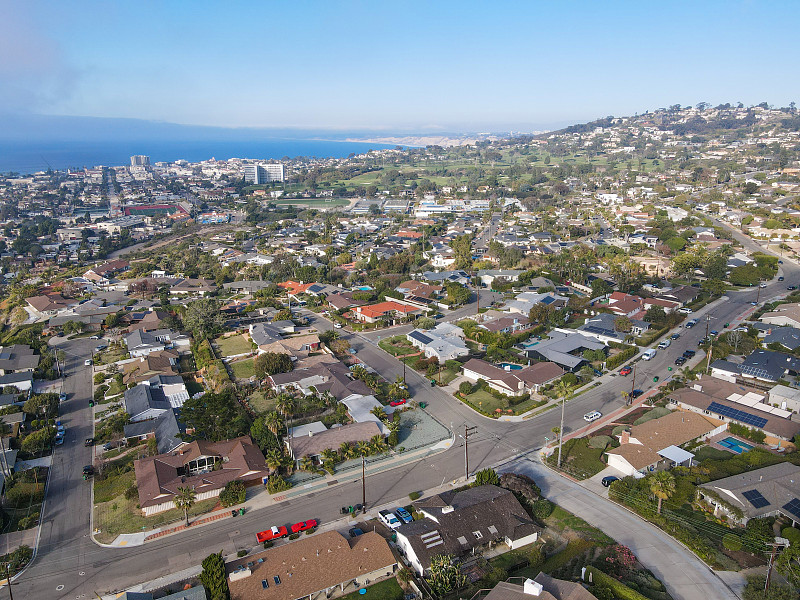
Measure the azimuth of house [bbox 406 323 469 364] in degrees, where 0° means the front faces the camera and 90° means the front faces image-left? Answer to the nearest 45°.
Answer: approximately 45°

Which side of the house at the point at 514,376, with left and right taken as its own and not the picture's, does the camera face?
front

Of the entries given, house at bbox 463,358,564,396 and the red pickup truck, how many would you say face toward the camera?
1

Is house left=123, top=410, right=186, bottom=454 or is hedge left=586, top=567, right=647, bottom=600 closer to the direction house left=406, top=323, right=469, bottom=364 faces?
the house

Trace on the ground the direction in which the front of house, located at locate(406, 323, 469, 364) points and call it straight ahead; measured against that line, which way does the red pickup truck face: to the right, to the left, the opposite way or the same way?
the opposite way

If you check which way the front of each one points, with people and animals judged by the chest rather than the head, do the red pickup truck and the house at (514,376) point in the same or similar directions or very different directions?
very different directions

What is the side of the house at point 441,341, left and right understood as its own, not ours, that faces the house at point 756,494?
left

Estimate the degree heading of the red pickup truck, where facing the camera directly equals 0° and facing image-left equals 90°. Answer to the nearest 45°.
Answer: approximately 225°

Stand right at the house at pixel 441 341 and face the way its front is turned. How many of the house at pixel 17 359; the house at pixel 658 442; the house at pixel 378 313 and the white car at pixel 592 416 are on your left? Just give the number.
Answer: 2

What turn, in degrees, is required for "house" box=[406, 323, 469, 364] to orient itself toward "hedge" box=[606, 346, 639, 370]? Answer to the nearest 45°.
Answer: approximately 135° to its left

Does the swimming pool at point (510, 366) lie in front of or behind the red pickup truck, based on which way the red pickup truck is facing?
in front

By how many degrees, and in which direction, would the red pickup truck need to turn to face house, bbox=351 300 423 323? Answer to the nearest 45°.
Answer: approximately 45° to its left

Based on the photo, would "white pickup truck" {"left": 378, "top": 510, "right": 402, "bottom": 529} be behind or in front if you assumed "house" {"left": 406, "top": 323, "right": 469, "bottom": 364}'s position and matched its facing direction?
in front
